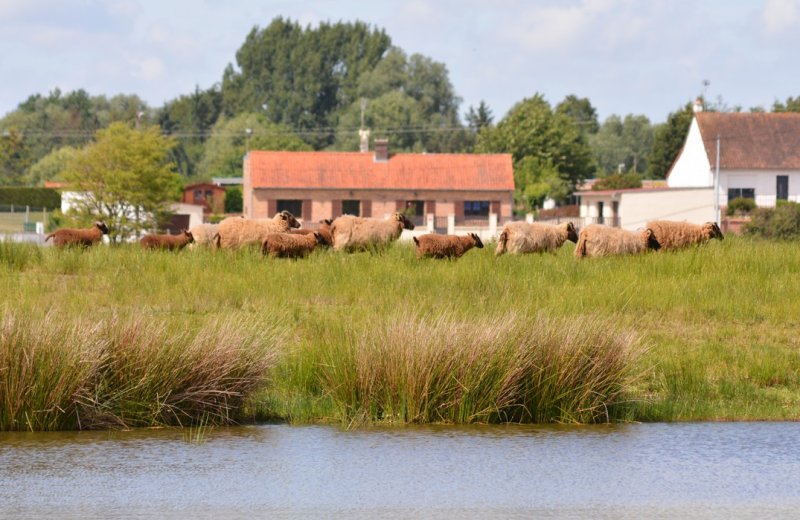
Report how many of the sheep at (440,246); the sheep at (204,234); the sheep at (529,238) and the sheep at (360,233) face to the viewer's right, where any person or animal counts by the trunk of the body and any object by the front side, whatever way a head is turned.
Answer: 4

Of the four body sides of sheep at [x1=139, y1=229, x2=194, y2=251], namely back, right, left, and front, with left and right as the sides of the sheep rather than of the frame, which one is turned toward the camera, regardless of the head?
right

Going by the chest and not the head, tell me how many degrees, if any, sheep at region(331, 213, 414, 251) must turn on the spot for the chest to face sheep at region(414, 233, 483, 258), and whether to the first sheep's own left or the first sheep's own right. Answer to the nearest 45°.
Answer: approximately 45° to the first sheep's own right

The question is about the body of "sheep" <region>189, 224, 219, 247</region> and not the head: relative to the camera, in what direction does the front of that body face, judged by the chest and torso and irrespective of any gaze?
to the viewer's right

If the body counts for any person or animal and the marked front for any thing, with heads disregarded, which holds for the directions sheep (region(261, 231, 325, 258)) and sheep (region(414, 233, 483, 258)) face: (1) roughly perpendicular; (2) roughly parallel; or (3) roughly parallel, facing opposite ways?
roughly parallel

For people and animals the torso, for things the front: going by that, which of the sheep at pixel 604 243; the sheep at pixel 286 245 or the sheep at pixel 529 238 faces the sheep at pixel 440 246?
the sheep at pixel 286 245

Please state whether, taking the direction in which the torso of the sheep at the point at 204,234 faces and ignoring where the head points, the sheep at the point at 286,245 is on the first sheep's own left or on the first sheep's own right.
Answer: on the first sheep's own right

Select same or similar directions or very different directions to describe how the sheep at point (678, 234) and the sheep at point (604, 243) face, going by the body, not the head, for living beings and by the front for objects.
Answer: same or similar directions

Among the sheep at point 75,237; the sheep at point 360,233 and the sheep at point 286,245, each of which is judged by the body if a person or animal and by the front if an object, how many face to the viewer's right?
3

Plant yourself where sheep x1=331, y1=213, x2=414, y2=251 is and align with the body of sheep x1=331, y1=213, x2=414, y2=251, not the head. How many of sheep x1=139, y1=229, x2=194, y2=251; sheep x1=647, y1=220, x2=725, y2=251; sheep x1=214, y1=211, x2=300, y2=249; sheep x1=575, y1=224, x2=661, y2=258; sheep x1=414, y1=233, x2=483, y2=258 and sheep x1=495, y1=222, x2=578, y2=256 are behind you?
2

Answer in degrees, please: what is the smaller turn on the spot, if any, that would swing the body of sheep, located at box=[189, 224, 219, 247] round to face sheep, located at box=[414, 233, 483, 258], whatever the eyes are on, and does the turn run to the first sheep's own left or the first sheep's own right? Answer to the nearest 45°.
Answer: approximately 45° to the first sheep's own right

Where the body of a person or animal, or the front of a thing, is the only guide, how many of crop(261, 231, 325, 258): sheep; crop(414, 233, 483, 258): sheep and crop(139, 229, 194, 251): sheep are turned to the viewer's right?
3

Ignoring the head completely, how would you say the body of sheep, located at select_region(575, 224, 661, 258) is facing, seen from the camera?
to the viewer's right

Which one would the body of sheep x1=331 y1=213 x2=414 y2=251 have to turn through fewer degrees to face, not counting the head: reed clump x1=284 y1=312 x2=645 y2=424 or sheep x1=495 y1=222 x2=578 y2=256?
the sheep

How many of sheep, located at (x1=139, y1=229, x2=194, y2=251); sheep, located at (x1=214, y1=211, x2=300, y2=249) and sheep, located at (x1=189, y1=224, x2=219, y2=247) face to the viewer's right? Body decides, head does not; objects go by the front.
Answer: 3

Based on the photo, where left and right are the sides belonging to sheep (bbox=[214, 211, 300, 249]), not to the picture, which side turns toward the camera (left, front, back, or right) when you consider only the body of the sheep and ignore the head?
right

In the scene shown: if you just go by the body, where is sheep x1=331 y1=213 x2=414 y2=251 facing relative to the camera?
to the viewer's right

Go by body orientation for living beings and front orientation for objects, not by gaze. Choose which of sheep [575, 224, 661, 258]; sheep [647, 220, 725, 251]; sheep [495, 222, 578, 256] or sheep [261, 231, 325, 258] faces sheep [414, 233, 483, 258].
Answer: sheep [261, 231, 325, 258]

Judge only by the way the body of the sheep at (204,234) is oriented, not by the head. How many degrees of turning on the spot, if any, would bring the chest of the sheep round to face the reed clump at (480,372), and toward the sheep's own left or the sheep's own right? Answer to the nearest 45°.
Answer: approximately 90° to the sheep's own right

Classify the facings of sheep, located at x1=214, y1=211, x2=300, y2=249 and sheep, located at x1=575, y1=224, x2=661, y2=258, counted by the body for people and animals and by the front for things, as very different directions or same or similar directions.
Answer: same or similar directions

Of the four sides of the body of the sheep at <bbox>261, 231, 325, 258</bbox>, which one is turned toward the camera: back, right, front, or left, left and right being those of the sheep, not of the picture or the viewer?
right
